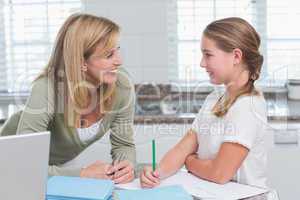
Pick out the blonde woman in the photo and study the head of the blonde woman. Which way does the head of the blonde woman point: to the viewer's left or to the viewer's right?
to the viewer's right

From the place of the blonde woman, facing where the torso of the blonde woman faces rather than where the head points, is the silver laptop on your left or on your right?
on your right

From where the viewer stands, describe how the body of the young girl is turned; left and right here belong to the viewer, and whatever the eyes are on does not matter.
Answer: facing to the left of the viewer

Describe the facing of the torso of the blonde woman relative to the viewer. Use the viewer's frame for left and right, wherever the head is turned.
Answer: facing the viewer and to the right of the viewer

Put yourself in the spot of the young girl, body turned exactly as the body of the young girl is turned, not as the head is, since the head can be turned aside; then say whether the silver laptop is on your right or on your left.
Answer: on your left
